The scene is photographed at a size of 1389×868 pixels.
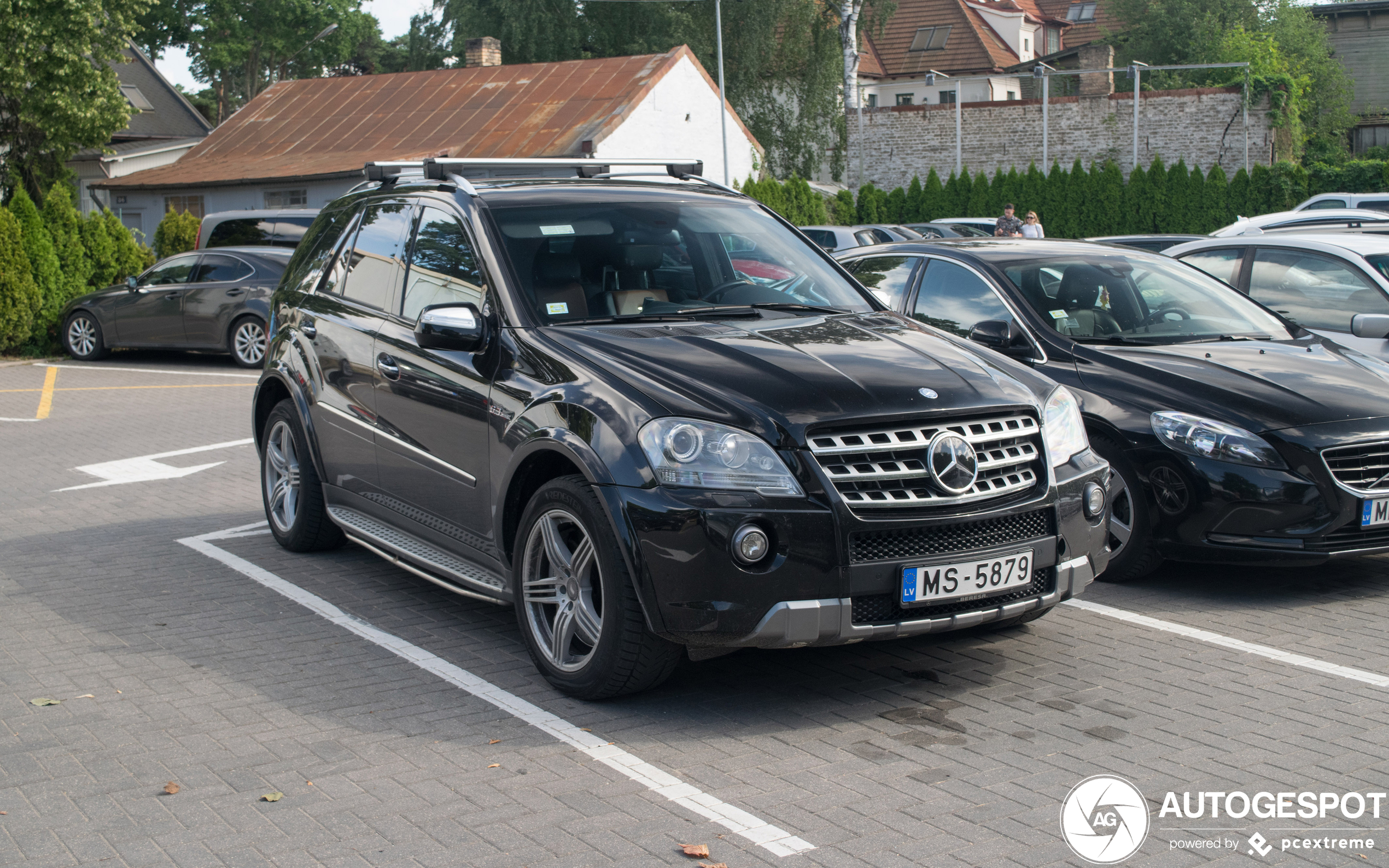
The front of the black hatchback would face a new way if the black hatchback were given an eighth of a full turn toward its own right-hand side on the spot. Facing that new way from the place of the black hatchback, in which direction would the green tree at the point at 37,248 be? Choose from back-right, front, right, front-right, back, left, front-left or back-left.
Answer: back-right

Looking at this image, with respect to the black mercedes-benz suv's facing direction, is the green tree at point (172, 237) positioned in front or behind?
behind

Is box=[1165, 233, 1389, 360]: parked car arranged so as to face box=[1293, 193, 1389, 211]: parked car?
no

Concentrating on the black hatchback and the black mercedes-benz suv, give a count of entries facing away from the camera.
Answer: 0

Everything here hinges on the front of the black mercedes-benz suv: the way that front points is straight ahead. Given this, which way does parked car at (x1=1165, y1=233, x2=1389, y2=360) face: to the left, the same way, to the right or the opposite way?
the same way

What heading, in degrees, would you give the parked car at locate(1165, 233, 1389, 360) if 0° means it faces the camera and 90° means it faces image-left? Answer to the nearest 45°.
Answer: approximately 315°

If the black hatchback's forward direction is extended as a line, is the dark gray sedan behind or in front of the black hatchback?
behind

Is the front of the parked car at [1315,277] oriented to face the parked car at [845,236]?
no

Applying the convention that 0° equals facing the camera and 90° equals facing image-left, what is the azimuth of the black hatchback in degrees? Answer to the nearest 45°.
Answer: approximately 315°

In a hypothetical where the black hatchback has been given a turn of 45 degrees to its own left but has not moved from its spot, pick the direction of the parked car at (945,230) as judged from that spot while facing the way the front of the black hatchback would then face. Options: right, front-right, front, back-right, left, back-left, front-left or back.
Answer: left

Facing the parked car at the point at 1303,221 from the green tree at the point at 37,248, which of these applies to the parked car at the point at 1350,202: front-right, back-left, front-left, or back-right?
front-left

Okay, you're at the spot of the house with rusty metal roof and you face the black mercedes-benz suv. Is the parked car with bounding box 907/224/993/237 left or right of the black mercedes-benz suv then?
left

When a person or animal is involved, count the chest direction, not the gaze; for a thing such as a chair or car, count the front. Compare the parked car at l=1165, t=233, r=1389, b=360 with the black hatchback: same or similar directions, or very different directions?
same or similar directions

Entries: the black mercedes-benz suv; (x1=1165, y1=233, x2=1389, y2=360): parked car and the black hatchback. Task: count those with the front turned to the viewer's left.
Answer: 0

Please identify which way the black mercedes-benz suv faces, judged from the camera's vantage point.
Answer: facing the viewer and to the right of the viewer

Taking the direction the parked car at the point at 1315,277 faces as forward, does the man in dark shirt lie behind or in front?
behind

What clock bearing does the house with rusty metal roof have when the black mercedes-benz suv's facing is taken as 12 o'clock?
The house with rusty metal roof is roughly at 7 o'clock from the black mercedes-benz suv.

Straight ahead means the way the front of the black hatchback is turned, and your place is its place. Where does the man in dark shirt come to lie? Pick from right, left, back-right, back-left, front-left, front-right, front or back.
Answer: back-left
